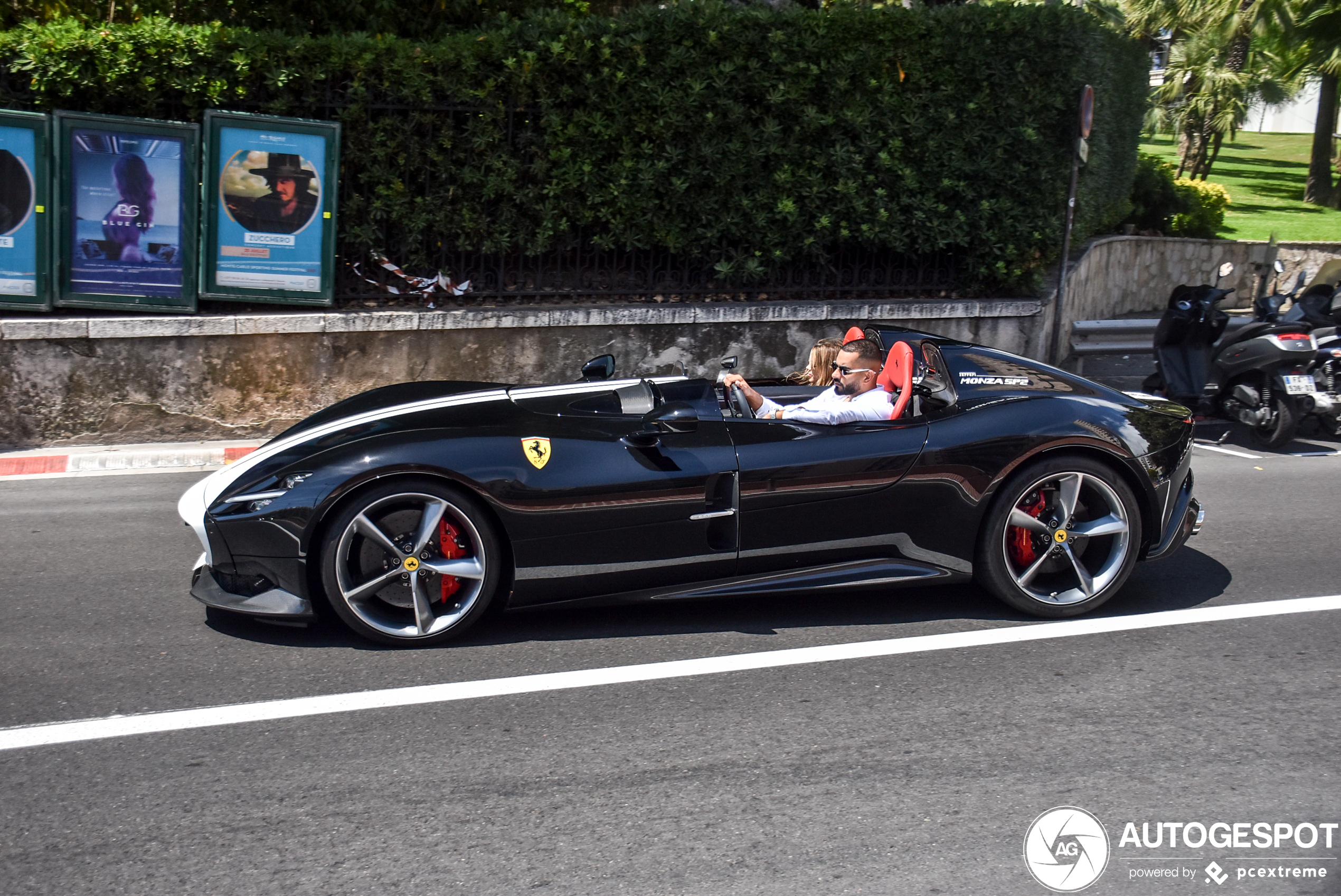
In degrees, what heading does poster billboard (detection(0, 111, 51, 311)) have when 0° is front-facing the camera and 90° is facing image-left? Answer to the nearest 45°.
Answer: approximately 0°

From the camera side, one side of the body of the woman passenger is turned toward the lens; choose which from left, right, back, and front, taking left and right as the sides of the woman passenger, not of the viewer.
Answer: left

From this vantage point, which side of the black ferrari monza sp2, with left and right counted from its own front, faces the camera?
left

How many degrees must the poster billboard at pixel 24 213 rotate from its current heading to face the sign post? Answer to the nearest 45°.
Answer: approximately 90° to its left

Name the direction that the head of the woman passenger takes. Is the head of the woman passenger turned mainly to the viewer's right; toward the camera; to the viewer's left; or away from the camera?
to the viewer's left

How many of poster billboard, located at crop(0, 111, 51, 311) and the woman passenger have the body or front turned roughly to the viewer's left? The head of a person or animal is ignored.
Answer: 1

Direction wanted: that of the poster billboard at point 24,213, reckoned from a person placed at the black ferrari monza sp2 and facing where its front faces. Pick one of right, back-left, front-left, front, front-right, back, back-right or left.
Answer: front-right

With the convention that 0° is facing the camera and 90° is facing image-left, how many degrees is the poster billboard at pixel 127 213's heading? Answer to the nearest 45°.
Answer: approximately 0°
